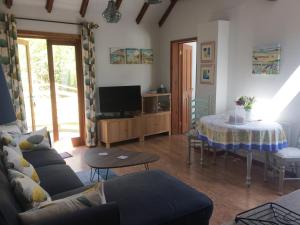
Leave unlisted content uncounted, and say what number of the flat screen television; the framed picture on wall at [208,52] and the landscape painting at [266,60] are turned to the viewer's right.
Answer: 0

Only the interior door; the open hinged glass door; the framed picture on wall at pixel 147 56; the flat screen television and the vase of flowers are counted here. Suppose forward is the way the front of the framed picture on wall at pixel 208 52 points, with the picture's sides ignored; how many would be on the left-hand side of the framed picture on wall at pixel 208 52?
1

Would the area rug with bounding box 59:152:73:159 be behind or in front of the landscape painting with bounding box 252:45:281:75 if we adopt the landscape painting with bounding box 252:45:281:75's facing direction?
in front

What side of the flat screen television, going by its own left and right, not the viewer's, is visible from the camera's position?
front

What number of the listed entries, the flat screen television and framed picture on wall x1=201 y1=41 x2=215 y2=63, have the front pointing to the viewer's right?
0

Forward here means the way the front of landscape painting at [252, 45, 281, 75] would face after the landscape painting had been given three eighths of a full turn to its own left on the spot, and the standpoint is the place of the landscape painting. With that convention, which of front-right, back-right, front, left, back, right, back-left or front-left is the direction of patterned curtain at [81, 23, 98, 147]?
back

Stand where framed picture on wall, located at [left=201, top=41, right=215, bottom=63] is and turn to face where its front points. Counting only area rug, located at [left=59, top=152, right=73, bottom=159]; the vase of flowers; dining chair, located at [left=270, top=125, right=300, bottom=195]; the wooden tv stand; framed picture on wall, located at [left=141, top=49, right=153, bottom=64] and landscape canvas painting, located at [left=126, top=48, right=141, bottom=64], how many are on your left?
2

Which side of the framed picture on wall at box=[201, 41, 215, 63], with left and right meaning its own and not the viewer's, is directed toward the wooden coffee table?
front

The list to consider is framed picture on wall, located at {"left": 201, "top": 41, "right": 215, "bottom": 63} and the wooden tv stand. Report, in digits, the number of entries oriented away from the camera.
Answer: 0

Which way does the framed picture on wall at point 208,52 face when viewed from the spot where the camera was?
facing the viewer and to the left of the viewer

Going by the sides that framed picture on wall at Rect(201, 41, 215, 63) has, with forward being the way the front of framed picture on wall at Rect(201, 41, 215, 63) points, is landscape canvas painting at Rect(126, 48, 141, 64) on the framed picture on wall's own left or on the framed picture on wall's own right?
on the framed picture on wall's own right

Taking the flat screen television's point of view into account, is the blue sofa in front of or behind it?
in front

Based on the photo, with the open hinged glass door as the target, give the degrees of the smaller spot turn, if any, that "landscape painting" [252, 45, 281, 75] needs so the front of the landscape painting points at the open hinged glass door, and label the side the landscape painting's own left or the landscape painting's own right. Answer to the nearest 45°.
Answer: approximately 45° to the landscape painting's own right
